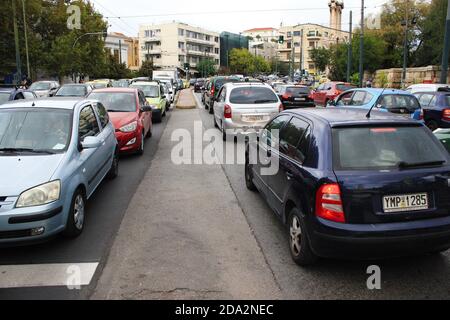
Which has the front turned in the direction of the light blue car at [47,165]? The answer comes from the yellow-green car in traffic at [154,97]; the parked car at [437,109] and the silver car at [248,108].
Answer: the yellow-green car in traffic at [154,97]

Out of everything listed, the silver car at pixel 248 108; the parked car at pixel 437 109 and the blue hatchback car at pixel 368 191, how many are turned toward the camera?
0

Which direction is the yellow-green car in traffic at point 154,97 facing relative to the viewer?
toward the camera

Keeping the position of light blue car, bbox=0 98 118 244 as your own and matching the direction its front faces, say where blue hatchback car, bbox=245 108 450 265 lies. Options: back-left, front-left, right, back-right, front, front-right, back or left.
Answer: left

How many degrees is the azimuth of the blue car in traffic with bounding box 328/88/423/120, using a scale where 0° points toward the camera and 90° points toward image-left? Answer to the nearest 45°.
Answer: approximately 135°

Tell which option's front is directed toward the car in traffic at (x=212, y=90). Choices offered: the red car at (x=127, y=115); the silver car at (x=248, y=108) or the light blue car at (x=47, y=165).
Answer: the silver car at (x=248, y=108)

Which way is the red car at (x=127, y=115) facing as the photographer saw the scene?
facing the viewer and to the left of the viewer

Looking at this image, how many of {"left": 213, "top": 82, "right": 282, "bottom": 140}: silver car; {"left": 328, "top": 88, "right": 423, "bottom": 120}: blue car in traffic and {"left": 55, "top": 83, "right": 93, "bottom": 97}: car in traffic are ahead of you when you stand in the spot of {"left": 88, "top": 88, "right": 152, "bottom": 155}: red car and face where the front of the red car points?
0

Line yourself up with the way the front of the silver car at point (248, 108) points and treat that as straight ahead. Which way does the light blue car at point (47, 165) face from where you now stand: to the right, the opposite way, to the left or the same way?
the opposite way

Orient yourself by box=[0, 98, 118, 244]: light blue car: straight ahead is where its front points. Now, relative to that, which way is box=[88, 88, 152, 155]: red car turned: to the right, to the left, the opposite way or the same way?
the same way

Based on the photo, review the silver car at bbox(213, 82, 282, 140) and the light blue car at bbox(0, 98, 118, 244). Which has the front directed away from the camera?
the silver car at bbox(213, 82, 282, 140)

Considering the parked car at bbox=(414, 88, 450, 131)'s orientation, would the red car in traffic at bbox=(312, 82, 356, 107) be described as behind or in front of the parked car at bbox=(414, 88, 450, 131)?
in front

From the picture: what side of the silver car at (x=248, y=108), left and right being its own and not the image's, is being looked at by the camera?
back

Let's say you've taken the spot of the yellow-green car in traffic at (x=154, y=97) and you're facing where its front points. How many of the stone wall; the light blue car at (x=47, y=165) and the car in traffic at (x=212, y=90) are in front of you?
1

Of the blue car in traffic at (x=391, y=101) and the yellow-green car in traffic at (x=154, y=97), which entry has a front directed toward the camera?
the yellow-green car in traffic at (x=154, y=97)

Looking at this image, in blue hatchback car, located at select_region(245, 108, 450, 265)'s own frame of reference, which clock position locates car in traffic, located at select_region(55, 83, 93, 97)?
The car in traffic is roughly at 12 o'clock from the blue hatchback car.

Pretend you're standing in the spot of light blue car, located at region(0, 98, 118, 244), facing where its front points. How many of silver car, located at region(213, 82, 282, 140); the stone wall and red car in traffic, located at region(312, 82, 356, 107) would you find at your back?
3

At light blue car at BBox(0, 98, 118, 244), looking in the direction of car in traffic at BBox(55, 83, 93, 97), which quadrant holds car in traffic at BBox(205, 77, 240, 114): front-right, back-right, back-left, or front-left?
front-right

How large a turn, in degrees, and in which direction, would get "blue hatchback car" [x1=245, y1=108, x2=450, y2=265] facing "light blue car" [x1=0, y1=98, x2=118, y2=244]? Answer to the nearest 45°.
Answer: approximately 45° to its left

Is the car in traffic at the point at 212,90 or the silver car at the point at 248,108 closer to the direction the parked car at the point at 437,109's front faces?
the car in traffic

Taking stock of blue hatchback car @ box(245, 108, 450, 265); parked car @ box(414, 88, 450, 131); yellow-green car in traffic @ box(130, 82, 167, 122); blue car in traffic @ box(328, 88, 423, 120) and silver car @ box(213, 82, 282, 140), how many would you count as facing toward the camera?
1

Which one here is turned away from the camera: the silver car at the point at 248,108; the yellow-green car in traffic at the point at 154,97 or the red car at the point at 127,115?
the silver car

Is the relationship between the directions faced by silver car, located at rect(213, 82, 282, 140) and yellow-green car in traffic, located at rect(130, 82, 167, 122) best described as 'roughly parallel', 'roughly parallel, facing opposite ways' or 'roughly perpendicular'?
roughly parallel, facing opposite ways
